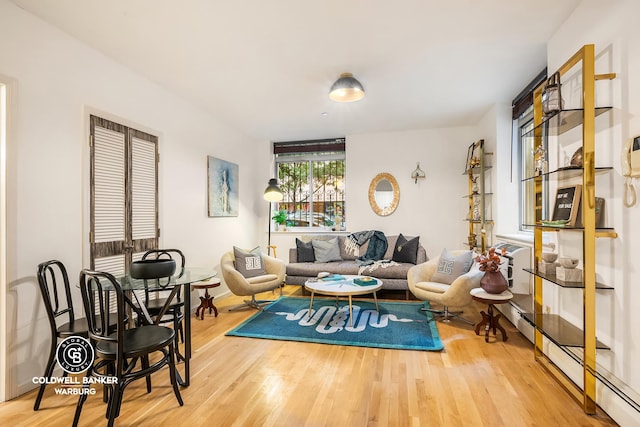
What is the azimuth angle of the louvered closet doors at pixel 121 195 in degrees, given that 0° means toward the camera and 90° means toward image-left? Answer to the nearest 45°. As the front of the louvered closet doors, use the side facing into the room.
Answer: approximately 315°

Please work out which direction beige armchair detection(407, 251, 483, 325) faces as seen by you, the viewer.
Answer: facing the viewer and to the left of the viewer

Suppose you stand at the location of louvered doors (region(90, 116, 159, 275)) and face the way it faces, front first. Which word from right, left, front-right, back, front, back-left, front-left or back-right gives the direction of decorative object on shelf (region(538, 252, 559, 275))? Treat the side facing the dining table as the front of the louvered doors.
front

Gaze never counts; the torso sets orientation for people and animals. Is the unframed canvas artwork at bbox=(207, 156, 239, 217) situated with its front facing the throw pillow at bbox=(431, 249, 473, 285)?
yes

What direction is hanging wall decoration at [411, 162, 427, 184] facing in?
toward the camera

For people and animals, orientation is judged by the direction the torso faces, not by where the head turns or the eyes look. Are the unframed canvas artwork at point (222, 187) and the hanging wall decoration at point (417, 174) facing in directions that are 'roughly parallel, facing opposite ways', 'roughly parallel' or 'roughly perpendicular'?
roughly perpendicular

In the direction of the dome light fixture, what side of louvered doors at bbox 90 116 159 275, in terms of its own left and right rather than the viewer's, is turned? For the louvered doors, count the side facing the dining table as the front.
front

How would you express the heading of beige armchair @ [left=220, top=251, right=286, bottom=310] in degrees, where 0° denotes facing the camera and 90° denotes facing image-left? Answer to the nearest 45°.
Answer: approximately 315°

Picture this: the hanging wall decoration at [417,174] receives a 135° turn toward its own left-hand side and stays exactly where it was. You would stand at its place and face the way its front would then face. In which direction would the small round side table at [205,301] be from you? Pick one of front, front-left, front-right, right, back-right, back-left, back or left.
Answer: back

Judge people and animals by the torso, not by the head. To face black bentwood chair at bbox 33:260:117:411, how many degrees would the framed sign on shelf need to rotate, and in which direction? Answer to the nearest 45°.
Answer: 0° — it already faces it

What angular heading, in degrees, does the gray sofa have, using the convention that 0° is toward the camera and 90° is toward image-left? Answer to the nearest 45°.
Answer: approximately 0°
